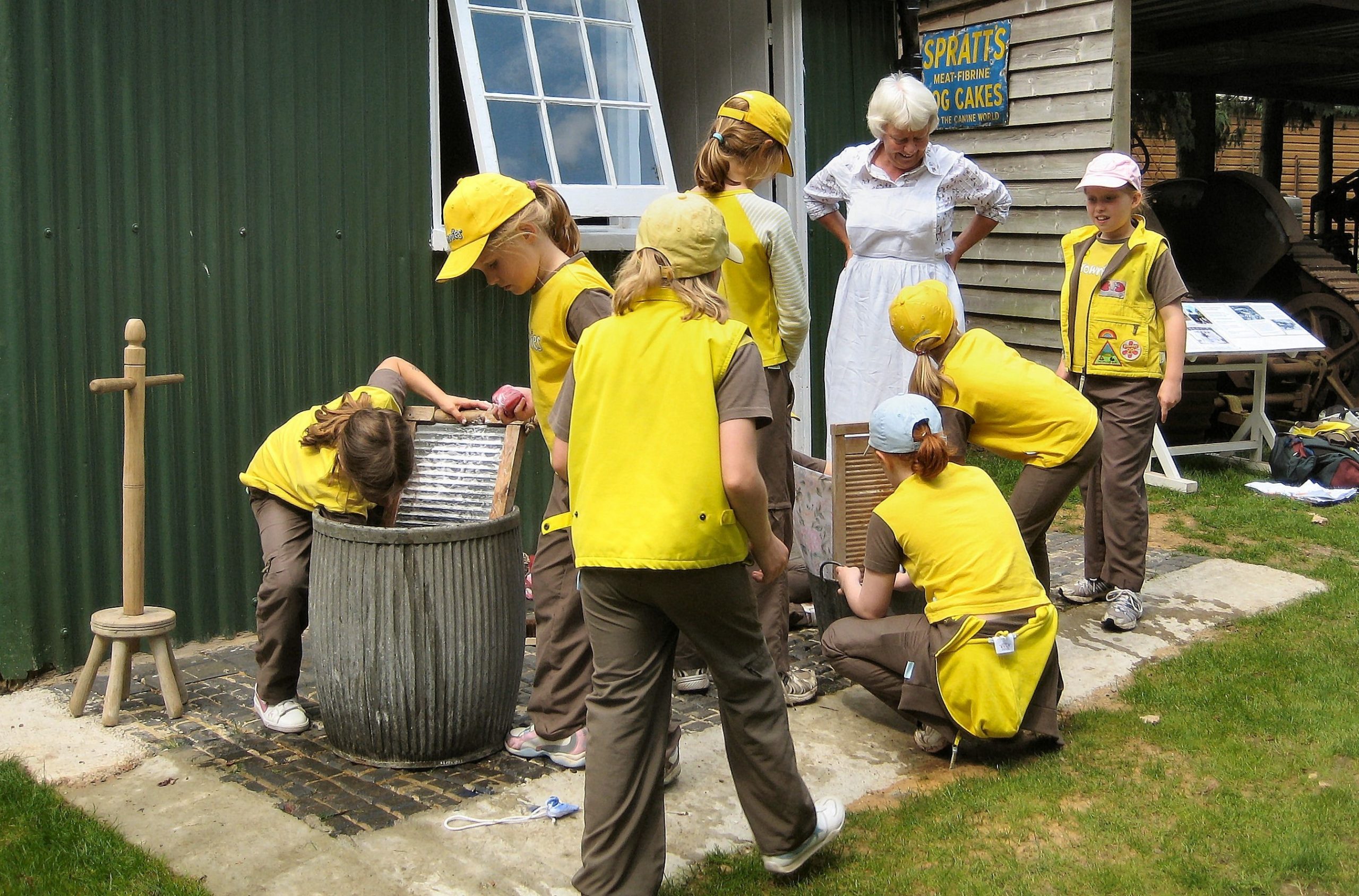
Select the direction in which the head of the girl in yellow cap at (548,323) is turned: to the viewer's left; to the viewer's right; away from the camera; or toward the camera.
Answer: to the viewer's left

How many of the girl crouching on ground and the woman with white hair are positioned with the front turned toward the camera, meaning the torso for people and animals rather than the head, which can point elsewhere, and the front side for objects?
1

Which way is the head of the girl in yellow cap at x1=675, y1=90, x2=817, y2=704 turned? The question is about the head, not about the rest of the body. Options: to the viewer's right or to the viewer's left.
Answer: to the viewer's right

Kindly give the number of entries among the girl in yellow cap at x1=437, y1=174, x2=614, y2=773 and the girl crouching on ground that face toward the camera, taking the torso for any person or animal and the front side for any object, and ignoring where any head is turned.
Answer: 0

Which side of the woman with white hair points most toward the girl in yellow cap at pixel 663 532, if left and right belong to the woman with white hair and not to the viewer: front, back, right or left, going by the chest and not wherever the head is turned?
front

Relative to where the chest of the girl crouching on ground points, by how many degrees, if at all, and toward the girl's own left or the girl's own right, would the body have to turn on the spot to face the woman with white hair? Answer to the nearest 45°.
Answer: approximately 45° to the girl's own right

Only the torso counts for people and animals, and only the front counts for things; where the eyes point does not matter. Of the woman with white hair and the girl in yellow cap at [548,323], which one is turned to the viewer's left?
the girl in yellow cap

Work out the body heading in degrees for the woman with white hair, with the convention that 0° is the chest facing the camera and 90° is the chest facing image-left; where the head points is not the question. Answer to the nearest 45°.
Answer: approximately 0°

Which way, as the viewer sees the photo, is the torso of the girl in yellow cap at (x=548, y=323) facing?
to the viewer's left

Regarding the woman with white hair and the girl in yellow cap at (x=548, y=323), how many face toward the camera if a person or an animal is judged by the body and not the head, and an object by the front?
1

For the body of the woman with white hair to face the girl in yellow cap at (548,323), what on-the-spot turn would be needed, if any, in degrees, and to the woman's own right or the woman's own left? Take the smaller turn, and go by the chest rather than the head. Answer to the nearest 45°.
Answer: approximately 45° to the woman's own right

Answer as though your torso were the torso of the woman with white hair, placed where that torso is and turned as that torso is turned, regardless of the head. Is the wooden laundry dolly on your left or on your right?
on your right

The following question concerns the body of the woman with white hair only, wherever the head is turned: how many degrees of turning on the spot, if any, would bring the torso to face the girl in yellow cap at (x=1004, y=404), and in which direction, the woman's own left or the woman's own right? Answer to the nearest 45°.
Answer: approximately 45° to the woman's own left

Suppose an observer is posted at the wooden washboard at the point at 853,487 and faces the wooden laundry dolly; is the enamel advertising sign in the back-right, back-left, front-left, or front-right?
back-right

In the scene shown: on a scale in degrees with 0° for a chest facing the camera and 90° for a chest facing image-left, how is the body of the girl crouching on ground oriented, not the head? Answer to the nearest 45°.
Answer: approximately 135°

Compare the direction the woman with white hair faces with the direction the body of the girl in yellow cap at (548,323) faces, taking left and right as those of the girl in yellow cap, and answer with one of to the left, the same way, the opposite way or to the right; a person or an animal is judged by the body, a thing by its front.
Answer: to the left
